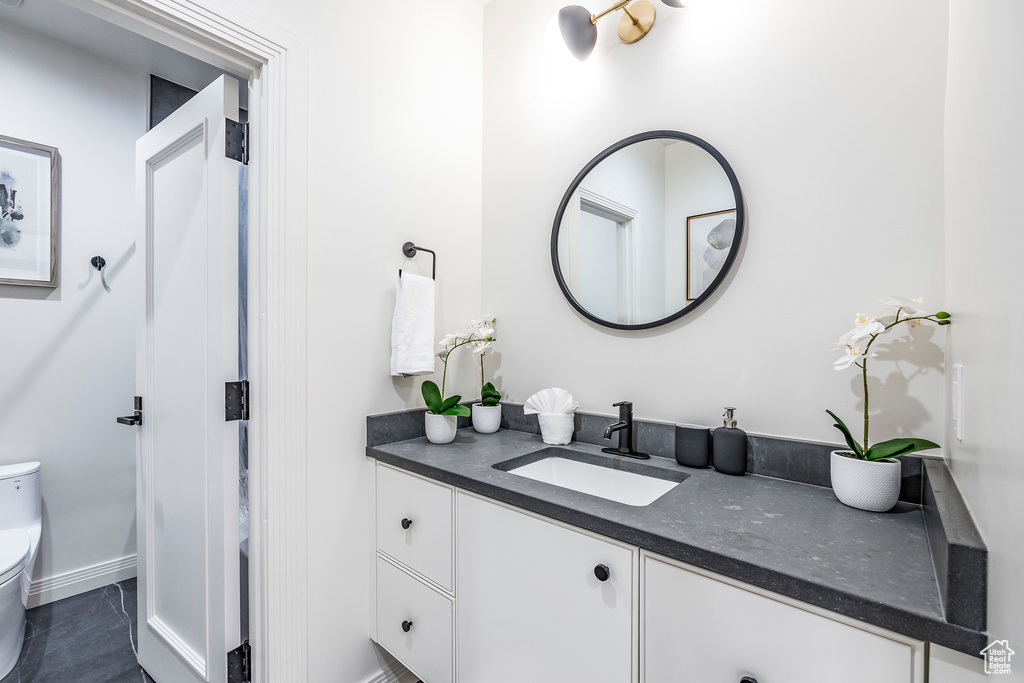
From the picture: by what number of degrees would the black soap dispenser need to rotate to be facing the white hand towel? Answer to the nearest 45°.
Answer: approximately 45° to its right

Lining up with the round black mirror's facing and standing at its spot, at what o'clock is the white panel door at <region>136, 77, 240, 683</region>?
The white panel door is roughly at 1 o'clock from the round black mirror.

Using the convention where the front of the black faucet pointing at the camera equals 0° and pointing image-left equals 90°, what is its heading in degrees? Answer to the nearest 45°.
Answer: approximately 45°

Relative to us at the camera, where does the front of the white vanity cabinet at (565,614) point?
facing the viewer and to the left of the viewer

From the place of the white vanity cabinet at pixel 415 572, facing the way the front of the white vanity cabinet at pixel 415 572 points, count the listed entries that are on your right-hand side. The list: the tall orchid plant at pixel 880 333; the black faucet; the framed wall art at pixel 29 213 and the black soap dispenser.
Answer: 1

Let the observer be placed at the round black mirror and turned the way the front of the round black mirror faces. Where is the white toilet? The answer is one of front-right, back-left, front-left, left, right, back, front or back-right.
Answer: front-right

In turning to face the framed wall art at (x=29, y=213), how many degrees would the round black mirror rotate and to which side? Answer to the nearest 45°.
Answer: approximately 45° to its right
